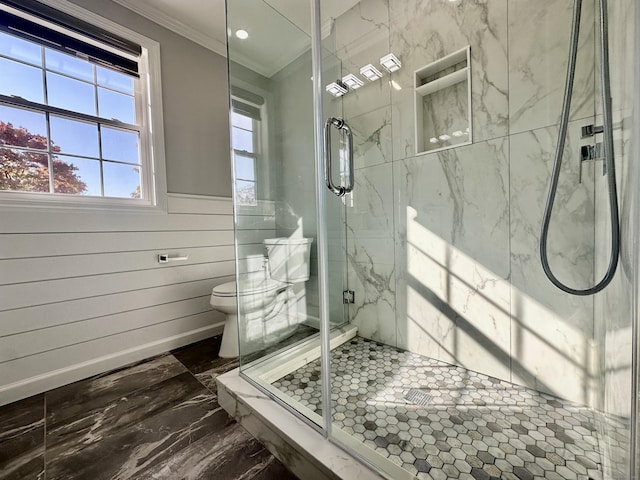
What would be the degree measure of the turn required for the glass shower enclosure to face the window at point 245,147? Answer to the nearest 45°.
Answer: approximately 45° to its right

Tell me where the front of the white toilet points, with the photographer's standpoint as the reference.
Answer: facing the viewer and to the left of the viewer

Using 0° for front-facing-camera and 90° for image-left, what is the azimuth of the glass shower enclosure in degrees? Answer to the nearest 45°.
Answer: approximately 45°
